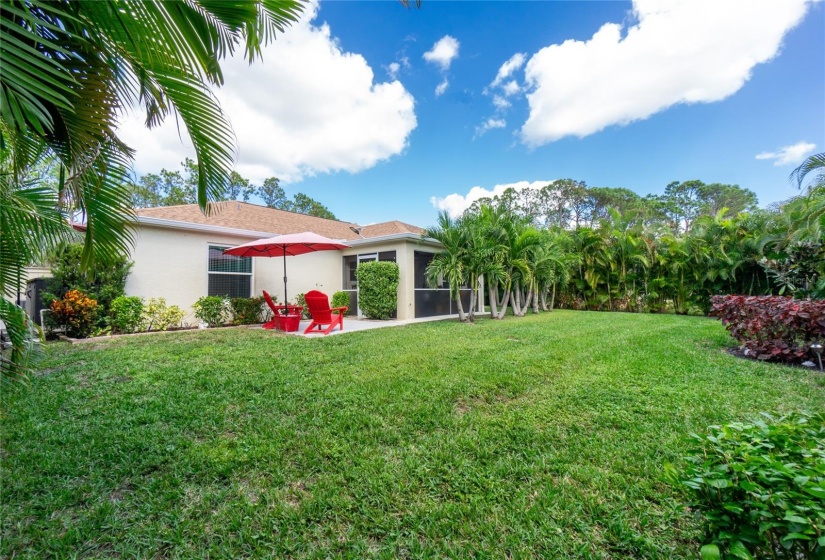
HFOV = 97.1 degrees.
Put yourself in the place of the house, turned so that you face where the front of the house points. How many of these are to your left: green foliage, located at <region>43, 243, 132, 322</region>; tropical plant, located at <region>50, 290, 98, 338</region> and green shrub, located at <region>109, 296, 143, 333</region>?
3

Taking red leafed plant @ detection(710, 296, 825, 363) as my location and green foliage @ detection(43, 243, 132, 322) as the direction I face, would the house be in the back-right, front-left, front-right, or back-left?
front-right

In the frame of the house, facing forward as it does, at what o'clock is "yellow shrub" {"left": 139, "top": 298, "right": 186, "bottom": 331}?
The yellow shrub is roughly at 9 o'clock from the house.

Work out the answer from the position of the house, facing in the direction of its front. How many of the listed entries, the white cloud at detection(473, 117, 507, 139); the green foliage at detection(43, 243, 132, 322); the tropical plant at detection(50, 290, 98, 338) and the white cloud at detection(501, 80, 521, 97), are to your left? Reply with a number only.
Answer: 2

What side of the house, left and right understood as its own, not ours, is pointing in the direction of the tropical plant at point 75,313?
left

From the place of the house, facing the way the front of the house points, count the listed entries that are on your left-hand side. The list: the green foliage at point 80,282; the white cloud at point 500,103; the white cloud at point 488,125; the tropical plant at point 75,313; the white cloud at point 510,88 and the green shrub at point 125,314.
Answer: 3

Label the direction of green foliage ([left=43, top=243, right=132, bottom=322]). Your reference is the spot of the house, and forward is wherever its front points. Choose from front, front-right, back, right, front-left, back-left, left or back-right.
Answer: left

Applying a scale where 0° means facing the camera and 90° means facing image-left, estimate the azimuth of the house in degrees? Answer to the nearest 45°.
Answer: approximately 135°

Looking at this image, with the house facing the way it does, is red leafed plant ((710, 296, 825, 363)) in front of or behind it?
behind
